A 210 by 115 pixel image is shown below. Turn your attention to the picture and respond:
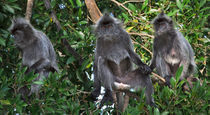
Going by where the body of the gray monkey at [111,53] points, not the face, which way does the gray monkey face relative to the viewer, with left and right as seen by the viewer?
facing the viewer

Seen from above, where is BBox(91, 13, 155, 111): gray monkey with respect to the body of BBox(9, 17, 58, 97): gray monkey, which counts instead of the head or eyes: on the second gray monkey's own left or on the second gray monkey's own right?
on the second gray monkey's own left

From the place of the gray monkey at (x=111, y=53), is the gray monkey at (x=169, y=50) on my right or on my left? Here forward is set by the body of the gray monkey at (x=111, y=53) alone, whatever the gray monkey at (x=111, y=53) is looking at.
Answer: on my left

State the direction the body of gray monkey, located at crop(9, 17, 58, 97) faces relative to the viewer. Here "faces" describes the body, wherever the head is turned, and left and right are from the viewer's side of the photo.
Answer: facing the viewer and to the left of the viewer

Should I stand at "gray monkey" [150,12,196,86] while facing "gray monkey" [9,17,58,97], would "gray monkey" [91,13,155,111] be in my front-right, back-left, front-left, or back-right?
front-left

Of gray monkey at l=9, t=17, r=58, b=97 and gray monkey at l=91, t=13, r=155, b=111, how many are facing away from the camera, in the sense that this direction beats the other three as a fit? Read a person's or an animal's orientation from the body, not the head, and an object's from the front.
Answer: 0

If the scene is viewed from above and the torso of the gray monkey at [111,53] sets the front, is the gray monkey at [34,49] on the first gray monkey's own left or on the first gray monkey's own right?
on the first gray monkey's own right

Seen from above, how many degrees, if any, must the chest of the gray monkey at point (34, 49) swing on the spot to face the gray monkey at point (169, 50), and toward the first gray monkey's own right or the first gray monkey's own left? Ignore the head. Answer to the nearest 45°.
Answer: approximately 135° to the first gray monkey's own left
